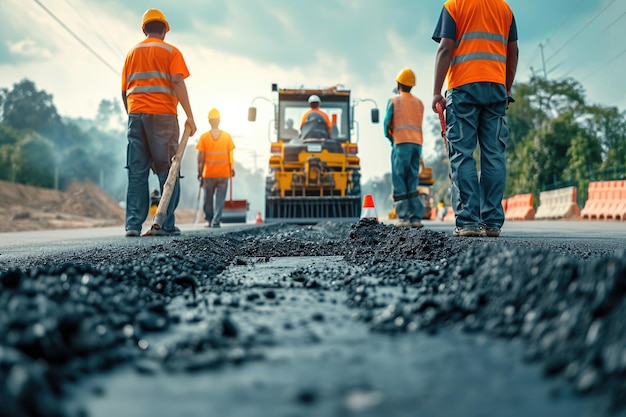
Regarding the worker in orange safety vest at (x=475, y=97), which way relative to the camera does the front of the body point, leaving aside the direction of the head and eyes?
away from the camera

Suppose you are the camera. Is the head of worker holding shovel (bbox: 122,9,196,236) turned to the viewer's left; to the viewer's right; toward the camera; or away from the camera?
away from the camera

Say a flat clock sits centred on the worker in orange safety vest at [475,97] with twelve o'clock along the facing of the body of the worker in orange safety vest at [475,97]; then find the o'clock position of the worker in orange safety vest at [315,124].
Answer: the worker in orange safety vest at [315,124] is roughly at 11 o'clock from the worker in orange safety vest at [475,97].

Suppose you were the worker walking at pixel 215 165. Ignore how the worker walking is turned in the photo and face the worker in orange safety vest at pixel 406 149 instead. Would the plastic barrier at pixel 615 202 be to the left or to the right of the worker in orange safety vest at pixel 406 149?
left

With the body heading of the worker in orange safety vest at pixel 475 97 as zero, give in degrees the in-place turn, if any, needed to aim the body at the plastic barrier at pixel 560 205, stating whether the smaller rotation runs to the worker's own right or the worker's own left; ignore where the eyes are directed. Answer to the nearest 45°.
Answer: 0° — they already face it

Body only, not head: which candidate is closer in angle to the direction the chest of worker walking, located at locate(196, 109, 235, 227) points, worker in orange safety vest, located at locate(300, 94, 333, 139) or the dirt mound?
the dirt mound

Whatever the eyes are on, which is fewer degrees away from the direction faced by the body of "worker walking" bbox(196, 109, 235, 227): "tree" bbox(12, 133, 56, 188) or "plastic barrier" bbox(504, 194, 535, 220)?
the tree

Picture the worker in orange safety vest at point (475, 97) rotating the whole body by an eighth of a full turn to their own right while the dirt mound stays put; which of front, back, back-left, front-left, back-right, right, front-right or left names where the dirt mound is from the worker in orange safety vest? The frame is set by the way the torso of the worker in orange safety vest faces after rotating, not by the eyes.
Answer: left

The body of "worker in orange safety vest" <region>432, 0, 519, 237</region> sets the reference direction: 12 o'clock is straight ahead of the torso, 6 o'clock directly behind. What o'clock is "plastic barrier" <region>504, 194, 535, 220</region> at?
The plastic barrier is roughly at 12 o'clock from the worker in orange safety vest.

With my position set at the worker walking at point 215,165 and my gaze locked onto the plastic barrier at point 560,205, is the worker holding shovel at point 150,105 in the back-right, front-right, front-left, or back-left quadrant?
back-right

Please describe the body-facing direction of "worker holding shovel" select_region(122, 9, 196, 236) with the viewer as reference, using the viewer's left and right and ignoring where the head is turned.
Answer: facing away from the viewer

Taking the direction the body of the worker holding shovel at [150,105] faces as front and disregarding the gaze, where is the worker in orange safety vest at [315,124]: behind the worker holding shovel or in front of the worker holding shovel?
in front
